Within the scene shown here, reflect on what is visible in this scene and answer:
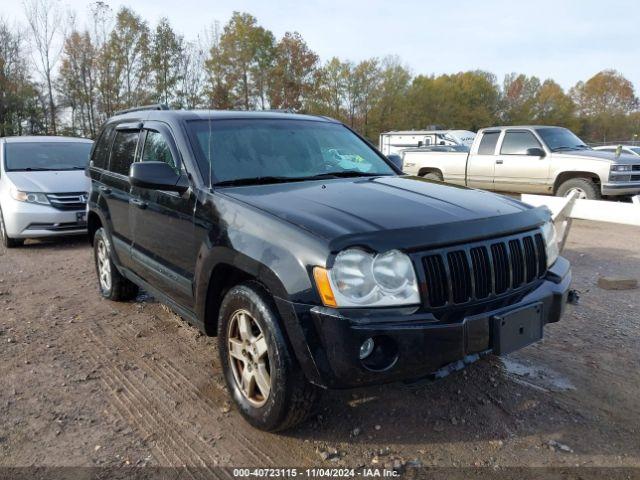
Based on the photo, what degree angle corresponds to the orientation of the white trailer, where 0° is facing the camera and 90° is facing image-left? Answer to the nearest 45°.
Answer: approximately 270°

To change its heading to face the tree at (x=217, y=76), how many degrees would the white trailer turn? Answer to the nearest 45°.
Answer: approximately 135° to its left

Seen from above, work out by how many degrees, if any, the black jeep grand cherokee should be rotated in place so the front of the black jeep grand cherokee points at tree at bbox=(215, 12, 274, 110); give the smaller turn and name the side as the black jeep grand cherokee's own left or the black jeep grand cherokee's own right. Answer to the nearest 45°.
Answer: approximately 135° to the black jeep grand cherokee's own left

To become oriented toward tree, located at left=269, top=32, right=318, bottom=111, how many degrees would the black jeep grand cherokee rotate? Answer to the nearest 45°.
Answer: approximately 135° to its left

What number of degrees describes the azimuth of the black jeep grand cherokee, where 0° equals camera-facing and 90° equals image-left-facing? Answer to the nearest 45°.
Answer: approximately 315°

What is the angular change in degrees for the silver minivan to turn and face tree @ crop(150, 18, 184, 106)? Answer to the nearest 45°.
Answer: approximately 135° to its left

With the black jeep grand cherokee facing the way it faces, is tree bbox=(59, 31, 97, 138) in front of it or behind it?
behind

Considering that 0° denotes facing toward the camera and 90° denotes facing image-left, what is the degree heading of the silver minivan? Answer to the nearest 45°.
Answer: approximately 315°
